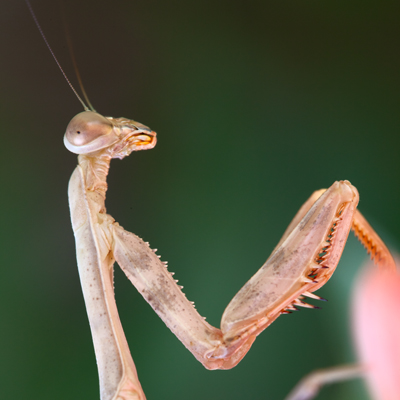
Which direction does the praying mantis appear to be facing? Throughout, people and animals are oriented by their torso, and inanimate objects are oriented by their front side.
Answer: to the viewer's right
